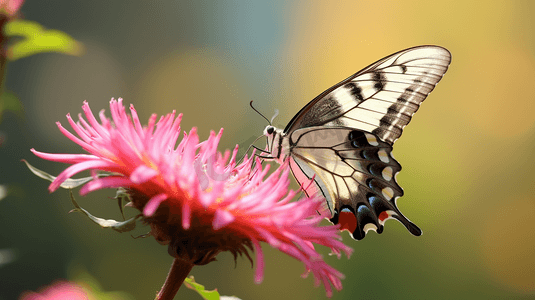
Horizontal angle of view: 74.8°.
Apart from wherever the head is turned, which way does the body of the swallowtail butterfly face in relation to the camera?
to the viewer's left

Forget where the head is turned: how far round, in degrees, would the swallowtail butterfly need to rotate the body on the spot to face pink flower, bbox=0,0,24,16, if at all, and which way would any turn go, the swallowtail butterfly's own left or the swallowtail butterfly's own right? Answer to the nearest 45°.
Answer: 0° — it already faces it
